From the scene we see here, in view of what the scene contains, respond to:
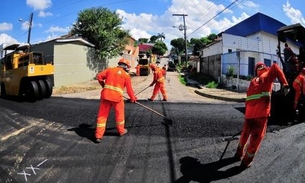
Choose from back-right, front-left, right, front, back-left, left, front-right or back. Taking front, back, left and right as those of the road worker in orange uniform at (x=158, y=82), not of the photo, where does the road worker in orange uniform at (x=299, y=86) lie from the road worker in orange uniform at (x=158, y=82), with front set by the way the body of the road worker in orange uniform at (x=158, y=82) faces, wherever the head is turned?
back-left

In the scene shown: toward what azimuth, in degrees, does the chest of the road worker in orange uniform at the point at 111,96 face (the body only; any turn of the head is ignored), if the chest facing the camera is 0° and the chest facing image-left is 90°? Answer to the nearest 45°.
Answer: approximately 225°

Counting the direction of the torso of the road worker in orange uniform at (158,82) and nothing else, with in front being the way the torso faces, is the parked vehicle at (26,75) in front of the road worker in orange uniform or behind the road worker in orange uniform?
in front

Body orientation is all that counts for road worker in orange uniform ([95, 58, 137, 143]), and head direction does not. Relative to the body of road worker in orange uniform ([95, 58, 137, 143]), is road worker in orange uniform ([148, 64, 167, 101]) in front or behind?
in front

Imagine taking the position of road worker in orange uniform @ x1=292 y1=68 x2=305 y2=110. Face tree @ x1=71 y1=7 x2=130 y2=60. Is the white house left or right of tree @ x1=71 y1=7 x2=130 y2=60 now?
right

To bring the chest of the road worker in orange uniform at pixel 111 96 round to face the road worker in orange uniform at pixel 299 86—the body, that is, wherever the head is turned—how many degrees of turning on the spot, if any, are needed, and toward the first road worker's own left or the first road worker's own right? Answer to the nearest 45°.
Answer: approximately 45° to the first road worker's own right
